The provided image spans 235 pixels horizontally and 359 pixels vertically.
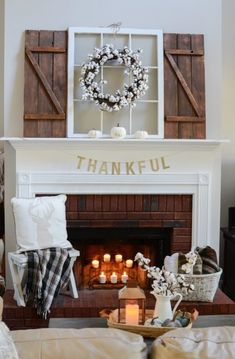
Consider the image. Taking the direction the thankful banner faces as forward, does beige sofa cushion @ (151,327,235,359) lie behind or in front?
in front

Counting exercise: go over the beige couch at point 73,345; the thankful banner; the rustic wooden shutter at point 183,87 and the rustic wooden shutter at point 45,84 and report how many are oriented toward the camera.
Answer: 3

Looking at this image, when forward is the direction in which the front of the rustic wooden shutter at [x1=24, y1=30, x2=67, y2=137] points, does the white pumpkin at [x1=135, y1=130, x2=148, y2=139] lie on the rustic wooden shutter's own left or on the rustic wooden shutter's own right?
on the rustic wooden shutter's own left

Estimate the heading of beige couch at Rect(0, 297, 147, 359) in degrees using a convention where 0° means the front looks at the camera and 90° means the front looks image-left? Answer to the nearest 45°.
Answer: approximately 180°

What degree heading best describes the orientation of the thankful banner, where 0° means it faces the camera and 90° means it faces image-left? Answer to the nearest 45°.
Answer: approximately 0°

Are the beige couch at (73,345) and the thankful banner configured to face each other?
yes

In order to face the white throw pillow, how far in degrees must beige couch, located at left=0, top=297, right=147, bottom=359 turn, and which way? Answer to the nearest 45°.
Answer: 0° — it already faces it
